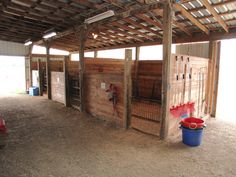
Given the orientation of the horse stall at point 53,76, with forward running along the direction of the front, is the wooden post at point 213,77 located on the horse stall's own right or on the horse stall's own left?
on the horse stall's own left

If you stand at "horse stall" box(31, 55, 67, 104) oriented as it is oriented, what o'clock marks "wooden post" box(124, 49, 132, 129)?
The wooden post is roughly at 10 o'clock from the horse stall.

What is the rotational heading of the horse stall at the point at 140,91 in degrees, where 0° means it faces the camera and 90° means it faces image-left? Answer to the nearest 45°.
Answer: approximately 45°

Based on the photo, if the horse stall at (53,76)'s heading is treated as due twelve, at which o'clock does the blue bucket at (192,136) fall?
The blue bucket is roughly at 10 o'clock from the horse stall.

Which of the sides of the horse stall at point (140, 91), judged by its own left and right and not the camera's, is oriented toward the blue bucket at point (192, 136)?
left
